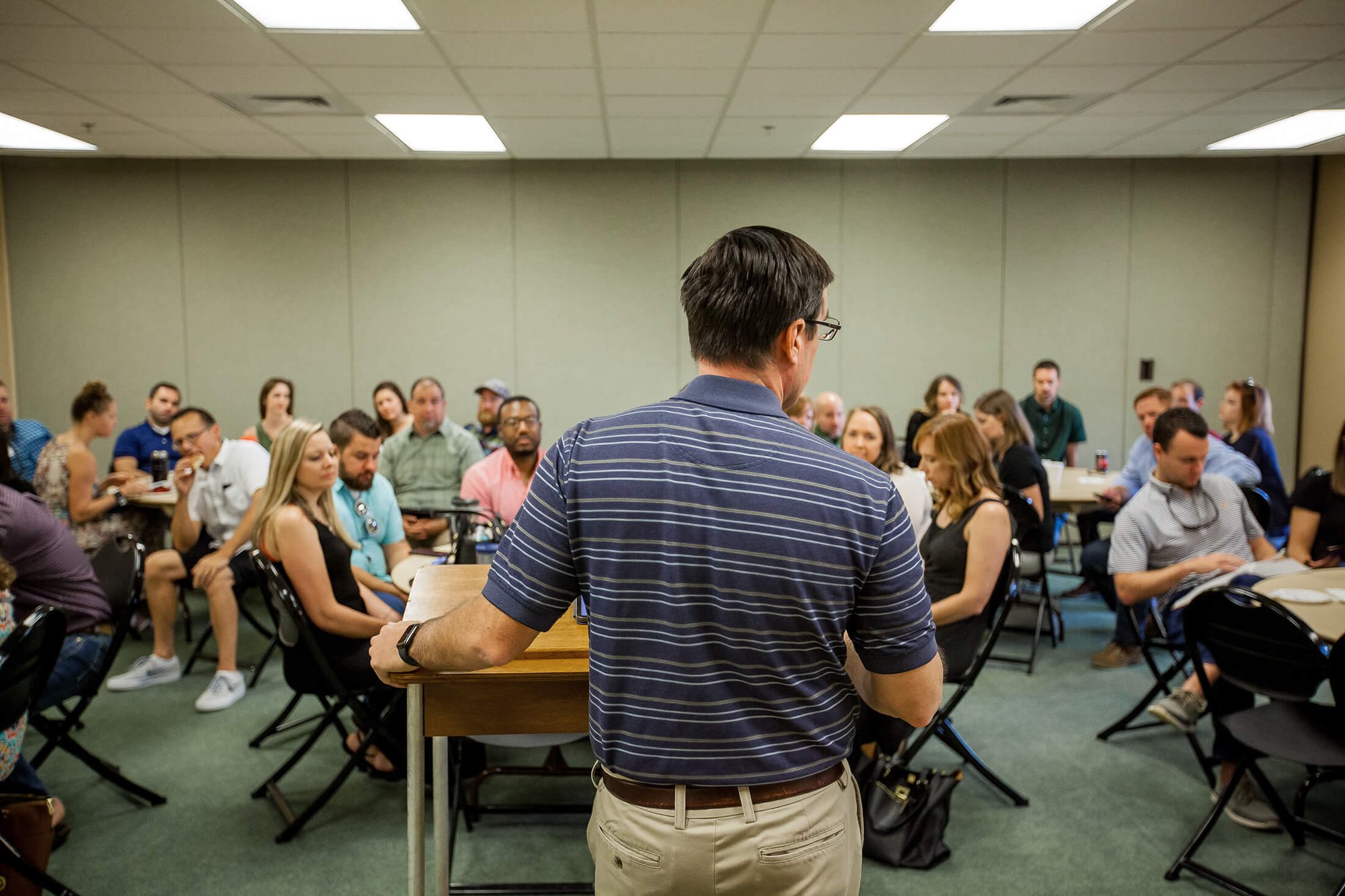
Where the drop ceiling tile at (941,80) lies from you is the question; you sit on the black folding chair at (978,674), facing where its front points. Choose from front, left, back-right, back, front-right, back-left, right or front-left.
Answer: right

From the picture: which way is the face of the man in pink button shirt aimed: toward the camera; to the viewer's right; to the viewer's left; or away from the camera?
toward the camera

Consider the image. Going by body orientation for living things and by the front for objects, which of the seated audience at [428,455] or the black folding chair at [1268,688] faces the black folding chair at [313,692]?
the seated audience

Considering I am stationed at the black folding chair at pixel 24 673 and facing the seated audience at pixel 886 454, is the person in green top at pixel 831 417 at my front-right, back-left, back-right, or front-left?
front-left

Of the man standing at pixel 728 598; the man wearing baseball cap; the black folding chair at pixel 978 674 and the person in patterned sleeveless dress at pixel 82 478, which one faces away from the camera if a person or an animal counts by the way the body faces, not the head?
the man standing

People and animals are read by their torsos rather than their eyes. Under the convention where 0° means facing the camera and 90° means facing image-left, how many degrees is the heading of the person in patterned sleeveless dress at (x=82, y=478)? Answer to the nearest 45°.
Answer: approximately 270°

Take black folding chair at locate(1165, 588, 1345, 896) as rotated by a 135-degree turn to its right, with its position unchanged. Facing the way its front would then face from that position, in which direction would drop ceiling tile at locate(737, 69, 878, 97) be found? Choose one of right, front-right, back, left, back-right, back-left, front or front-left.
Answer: back-right

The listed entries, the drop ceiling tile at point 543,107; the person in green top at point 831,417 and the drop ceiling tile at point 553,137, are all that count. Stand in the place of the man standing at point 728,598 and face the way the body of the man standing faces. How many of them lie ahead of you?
3

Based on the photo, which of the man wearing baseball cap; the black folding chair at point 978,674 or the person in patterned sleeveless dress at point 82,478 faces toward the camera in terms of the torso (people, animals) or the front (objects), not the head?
the man wearing baseball cap

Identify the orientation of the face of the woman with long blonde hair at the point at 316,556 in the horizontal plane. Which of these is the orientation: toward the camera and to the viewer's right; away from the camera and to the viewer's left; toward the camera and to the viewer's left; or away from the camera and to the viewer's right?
toward the camera and to the viewer's right

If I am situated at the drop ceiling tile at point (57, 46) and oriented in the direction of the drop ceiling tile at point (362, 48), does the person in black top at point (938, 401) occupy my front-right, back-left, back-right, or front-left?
front-left

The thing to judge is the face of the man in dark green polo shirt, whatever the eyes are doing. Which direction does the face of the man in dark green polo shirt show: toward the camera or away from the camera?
toward the camera

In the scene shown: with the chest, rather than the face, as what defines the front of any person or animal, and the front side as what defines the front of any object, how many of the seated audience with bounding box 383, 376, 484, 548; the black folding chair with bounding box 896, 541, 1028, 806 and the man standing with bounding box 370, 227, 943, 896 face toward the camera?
1

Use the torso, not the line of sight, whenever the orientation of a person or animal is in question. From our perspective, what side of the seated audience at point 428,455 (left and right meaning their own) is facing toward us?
front

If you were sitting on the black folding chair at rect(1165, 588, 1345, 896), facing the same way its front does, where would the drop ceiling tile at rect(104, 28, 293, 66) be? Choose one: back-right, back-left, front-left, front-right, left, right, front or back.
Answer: back-left

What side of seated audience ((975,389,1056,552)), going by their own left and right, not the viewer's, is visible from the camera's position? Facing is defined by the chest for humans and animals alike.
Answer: left

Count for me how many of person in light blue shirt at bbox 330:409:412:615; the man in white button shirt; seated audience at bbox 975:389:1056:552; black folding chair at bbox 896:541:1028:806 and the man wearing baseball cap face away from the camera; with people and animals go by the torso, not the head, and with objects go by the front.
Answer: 0

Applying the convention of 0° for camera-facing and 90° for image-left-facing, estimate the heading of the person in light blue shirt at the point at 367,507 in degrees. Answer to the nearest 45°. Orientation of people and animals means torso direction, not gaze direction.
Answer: approximately 315°

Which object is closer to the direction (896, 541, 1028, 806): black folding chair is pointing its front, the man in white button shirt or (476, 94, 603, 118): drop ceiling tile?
the man in white button shirt

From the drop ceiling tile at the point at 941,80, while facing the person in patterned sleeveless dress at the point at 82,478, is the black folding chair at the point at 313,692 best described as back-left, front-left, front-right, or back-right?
front-left

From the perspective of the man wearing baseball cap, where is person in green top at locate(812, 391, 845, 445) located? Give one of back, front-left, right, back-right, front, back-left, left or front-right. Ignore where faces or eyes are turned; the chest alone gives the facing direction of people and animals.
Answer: front-left

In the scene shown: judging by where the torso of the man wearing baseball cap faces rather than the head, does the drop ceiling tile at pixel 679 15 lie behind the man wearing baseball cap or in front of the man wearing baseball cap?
in front
